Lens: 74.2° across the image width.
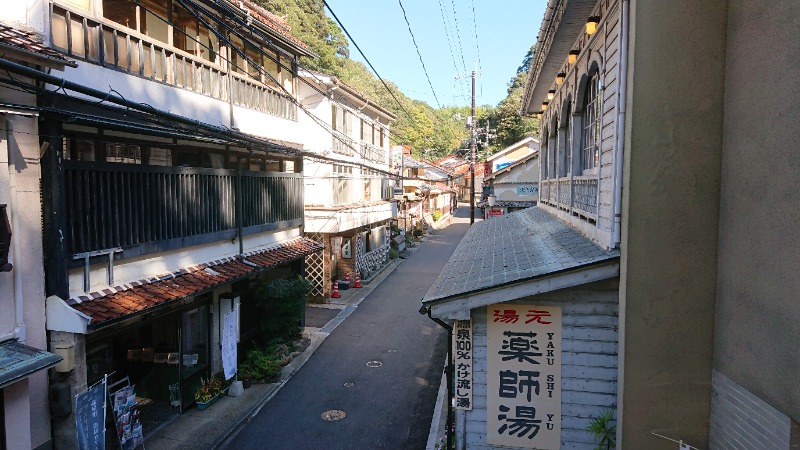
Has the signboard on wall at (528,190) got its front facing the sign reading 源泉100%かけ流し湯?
yes

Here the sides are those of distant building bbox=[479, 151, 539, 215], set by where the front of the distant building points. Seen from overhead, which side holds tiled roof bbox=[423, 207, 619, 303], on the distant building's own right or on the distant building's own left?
on the distant building's own left

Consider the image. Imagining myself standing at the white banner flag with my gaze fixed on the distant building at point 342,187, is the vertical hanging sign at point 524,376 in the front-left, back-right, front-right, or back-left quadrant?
back-right

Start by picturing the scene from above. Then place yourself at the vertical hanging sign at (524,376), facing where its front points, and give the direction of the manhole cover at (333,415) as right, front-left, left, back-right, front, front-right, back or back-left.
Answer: back-right

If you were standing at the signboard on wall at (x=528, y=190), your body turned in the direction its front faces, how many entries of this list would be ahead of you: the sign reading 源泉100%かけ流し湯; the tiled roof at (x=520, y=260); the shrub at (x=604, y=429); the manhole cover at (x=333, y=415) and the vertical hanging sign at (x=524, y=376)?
5

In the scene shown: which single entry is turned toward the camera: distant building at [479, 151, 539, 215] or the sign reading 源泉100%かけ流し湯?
the sign reading 源泉100%かけ流し湯

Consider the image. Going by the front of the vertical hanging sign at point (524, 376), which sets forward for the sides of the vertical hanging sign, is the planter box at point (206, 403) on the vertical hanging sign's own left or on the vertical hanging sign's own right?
on the vertical hanging sign's own right

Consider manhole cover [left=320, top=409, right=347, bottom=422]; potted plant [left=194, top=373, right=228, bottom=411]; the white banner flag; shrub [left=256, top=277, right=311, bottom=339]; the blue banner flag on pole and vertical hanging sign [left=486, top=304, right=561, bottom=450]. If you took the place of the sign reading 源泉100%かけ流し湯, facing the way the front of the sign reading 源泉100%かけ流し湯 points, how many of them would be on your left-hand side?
1

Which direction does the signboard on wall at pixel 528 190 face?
toward the camera

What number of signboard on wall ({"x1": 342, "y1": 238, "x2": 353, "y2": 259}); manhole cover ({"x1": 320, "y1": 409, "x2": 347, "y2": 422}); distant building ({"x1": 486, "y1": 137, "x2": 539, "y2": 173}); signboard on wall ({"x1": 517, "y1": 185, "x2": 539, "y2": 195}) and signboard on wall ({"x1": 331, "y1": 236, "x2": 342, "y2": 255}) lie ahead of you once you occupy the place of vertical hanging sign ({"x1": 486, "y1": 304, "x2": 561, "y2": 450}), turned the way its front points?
0

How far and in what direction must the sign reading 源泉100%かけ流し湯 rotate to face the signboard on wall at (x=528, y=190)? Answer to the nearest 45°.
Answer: approximately 180°

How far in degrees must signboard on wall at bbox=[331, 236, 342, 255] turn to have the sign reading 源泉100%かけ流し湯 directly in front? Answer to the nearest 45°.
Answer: approximately 45° to its right

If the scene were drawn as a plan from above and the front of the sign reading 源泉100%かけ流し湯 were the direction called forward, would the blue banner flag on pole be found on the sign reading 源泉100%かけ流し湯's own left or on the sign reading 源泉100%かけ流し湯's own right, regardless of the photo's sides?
on the sign reading 源泉100%かけ流し湯's own right

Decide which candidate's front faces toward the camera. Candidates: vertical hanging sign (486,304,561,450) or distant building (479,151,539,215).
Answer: the vertical hanging sign

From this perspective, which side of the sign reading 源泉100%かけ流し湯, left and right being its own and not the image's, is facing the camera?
front

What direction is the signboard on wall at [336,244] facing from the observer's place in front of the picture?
facing the viewer and to the right of the viewer

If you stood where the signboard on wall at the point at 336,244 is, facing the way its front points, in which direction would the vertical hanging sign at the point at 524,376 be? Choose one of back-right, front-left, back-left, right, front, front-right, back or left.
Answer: front-right
